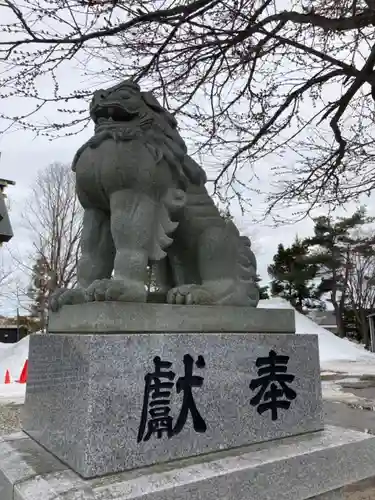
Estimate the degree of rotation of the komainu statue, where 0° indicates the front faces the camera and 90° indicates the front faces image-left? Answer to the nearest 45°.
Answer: approximately 45°

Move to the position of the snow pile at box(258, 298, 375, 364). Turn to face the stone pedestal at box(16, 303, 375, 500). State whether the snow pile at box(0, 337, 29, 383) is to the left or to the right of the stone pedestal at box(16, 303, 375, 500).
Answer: right

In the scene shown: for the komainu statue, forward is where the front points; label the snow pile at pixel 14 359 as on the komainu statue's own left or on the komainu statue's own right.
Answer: on the komainu statue's own right

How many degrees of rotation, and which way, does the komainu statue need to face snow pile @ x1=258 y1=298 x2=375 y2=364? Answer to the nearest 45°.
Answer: approximately 180°

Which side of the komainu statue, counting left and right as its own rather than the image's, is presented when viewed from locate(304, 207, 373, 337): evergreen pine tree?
back

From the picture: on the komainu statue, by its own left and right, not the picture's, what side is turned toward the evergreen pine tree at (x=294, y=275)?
back
